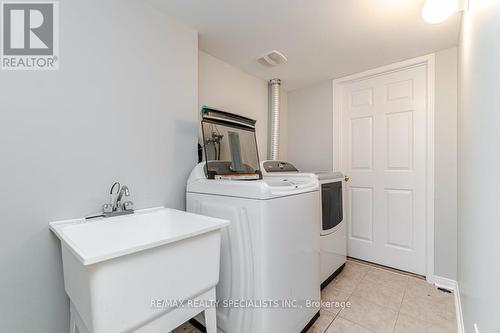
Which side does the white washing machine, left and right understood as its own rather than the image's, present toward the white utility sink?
right

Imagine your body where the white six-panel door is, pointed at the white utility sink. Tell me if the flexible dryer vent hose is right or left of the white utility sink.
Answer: right

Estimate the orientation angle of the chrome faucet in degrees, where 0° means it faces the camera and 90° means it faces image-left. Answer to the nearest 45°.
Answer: approximately 315°

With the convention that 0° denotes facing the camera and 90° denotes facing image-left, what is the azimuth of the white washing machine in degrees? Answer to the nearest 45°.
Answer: approximately 315°

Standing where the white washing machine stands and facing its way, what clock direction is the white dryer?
The white dryer is roughly at 9 o'clock from the white washing machine.

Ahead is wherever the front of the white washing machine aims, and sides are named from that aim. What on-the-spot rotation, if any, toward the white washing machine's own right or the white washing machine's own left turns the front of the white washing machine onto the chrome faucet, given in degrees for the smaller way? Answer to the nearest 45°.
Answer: approximately 135° to the white washing machine's own right

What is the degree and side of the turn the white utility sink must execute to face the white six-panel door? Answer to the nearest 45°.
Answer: approximately 45° to its left

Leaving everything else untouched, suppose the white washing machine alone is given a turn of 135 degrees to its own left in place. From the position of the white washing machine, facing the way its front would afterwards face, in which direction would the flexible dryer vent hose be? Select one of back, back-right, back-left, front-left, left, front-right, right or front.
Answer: front

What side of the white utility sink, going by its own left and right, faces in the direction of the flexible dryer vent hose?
left
